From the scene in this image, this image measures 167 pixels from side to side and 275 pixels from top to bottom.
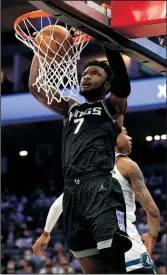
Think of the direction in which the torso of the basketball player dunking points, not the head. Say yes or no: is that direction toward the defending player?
no

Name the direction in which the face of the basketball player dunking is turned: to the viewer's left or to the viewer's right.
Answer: to the viewer's left

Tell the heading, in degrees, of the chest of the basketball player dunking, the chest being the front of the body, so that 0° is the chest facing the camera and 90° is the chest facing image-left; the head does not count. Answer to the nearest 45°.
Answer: approximately 45°
